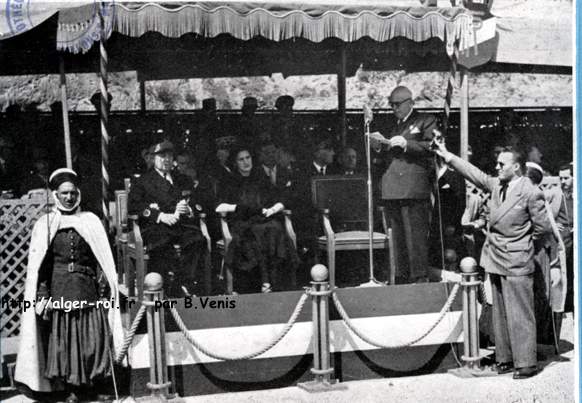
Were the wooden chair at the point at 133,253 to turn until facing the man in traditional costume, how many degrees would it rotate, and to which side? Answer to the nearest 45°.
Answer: approximately 45° to its right

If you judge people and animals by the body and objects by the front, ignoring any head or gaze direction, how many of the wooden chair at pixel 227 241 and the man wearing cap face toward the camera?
2

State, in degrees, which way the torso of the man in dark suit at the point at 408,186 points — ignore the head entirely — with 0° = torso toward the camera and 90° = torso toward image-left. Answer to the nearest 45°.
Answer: approximately 45°

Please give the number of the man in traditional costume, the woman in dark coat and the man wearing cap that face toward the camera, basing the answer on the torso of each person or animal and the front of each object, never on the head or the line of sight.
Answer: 3

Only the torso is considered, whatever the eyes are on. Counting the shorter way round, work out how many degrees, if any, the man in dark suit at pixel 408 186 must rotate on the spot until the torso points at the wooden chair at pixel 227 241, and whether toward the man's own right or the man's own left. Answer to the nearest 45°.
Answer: approximately 45° to the man's own right

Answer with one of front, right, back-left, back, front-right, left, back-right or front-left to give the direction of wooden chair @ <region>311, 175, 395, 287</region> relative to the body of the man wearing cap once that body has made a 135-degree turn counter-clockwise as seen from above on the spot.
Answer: front-right

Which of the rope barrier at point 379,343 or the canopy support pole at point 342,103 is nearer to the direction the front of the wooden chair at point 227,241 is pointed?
the rope barrier

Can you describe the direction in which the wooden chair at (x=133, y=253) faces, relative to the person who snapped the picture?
facing the viewer and to the right of the viewer

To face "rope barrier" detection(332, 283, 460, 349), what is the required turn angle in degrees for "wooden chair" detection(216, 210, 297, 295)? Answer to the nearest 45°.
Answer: approximately 45° to its left

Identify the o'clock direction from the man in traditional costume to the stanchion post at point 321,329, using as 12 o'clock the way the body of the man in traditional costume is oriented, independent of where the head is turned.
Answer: The stanchion post is roughly at 9 o'clock from the man in traditional costume.

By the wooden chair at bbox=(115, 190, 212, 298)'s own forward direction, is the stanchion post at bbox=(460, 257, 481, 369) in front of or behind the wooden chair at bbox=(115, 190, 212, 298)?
in front

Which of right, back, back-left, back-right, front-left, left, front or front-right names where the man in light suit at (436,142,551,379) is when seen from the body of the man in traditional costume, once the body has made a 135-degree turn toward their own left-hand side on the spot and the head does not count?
front-right

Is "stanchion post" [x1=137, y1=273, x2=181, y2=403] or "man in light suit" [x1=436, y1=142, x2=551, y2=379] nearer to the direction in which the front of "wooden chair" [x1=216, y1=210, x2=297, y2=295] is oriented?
the stanchion post

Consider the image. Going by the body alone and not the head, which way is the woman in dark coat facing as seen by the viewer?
toward the camera

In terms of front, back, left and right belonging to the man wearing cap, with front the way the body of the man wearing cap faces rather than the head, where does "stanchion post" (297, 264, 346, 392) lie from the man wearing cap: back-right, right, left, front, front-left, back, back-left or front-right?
front-left

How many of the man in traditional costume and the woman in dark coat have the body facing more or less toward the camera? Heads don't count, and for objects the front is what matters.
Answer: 2
